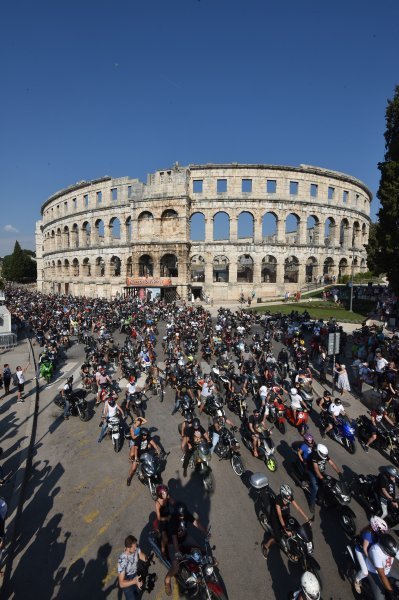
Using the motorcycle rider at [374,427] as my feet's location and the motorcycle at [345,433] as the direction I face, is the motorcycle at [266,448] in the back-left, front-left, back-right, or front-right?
front-left

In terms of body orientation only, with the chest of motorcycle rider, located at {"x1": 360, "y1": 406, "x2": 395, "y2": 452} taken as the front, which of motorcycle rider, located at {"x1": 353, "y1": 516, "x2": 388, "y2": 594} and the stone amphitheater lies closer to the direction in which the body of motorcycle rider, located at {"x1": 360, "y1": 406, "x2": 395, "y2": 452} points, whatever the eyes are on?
the motorcycle rider

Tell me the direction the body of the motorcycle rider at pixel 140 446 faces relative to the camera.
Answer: toward the camera

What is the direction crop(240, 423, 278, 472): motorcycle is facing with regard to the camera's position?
facing the viewer and to the right of the viewer

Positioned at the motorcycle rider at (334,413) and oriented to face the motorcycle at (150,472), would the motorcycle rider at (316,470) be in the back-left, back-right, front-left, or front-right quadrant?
front-left

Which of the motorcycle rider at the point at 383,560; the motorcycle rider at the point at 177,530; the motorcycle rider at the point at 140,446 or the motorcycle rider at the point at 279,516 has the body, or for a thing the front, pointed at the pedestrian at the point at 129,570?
the motorcycle rider at the point at 140,446

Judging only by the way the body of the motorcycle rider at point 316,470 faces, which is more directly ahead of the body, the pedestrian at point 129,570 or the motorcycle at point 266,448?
the pedestrian

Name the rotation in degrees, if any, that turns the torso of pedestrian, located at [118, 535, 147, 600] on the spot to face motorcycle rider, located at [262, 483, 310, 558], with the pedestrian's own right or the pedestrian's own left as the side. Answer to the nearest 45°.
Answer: approximately 45° to the pedestrian's own left

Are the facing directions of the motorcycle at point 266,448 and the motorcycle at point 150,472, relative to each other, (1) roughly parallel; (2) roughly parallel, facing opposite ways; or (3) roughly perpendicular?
roughly parallel

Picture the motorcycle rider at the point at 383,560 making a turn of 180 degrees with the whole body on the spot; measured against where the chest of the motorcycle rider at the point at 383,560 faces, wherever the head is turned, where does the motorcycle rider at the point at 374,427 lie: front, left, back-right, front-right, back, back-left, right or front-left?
front-right

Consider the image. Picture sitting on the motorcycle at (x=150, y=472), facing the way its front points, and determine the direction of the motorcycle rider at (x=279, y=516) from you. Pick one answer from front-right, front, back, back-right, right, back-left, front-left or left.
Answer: front-left

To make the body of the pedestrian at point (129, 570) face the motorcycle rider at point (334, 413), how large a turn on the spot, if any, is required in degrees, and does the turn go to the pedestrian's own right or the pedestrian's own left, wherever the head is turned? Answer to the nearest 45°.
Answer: approximately 90° to the pedestrian's own left

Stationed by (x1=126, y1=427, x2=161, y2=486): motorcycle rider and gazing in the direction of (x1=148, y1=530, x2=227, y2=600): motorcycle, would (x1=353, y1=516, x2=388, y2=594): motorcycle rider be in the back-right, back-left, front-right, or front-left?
front-left

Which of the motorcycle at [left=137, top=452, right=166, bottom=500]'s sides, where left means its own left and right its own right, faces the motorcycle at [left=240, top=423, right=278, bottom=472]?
left

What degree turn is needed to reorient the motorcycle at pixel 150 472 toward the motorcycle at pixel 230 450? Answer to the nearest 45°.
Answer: approximately 135° to its left

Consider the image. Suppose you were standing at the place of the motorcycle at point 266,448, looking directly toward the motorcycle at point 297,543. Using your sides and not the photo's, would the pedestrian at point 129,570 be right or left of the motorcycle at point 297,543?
right

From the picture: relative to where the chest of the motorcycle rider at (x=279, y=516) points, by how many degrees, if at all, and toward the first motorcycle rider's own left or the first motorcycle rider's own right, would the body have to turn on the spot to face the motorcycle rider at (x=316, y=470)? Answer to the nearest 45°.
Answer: approximately 90° to the first motorcycle rider's own left
